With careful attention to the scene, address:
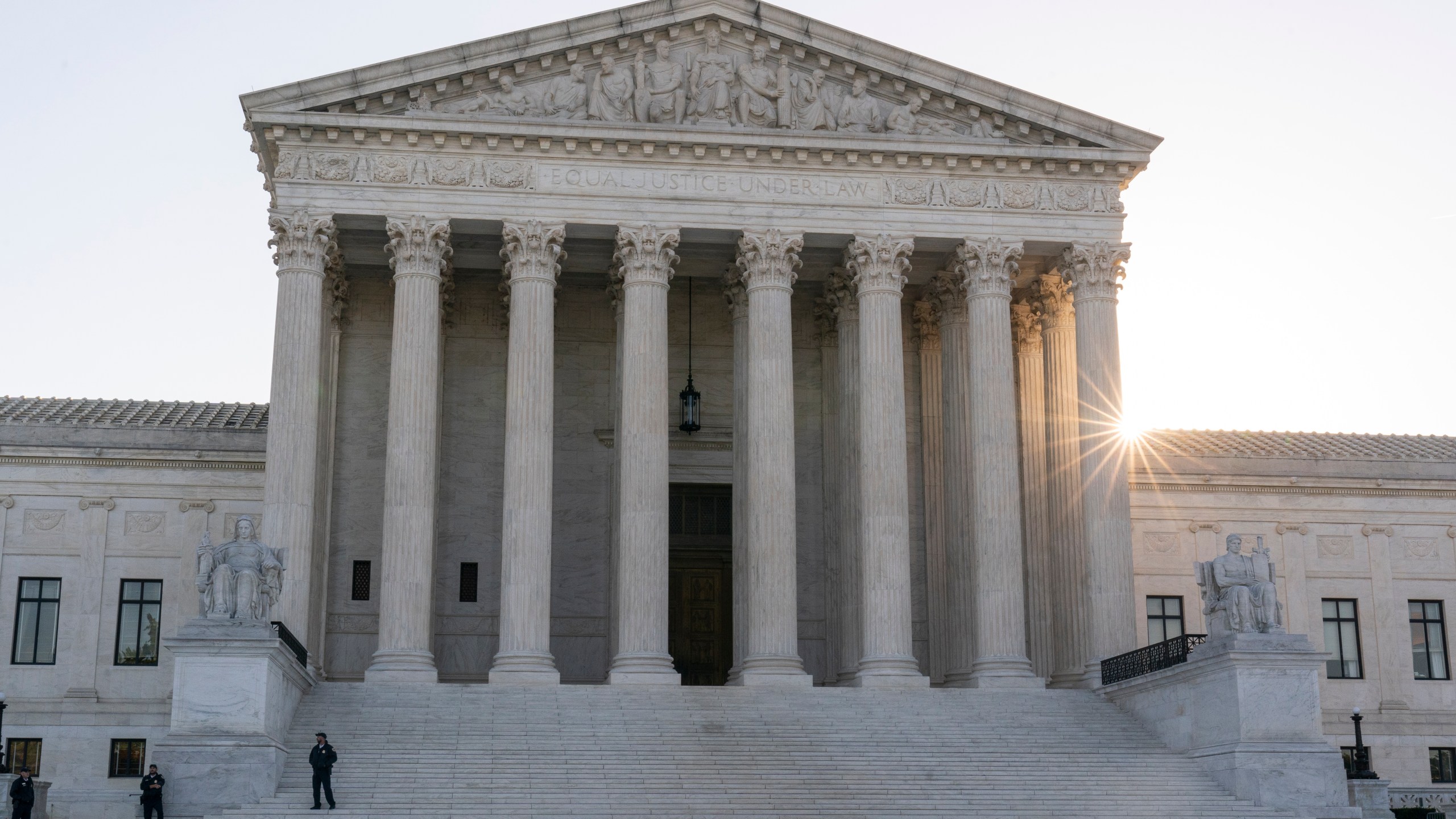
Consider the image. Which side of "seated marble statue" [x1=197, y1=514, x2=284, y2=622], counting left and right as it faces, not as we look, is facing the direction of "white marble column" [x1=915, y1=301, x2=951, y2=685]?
left

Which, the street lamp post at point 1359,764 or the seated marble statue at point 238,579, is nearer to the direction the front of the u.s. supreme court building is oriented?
the seated marble statue

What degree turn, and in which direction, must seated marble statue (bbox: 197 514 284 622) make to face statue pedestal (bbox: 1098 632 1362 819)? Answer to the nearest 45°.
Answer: approximately 90° to its left

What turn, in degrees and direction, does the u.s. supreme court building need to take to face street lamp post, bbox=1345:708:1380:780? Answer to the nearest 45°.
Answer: approximately 90° to its left

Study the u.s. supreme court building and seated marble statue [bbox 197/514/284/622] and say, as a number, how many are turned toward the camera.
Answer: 2

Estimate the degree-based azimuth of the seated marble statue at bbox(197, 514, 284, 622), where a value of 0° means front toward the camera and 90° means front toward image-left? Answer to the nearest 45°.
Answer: approximately 0°

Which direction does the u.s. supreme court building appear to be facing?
toward the camera

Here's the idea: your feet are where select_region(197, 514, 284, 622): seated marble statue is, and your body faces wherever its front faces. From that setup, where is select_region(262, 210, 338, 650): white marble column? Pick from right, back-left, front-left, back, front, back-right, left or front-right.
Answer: back

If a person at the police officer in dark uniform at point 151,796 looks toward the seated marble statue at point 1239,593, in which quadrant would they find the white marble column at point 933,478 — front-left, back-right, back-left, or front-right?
front-left
